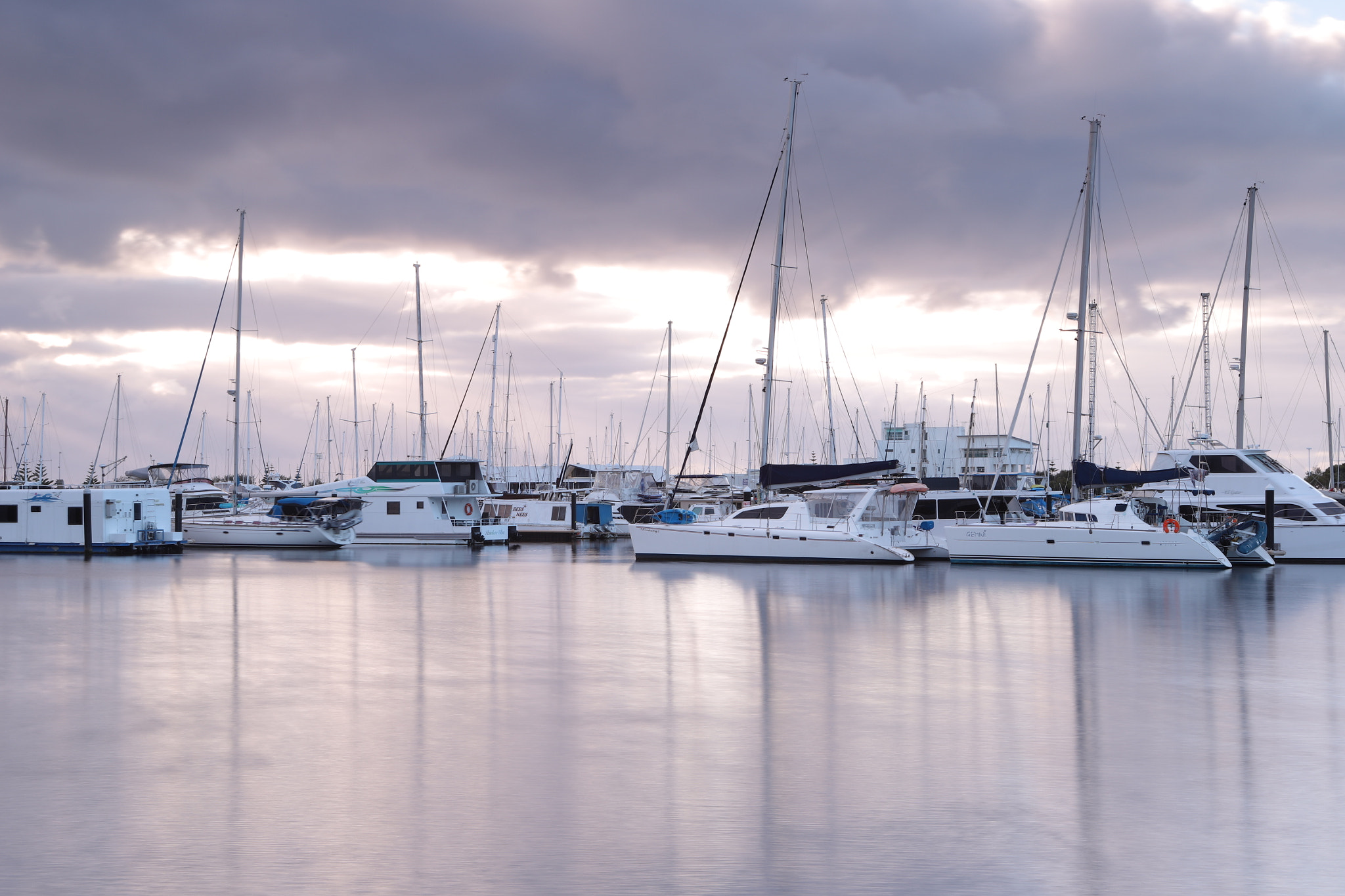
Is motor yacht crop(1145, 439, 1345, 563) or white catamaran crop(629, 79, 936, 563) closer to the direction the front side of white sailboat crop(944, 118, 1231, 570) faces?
the white catamaran

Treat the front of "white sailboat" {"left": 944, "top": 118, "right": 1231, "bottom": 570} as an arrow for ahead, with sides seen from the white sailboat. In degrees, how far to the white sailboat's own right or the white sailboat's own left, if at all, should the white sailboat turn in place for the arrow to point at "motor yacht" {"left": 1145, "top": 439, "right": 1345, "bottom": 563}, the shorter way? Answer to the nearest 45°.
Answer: approximately 135° to the white sailboat's own right

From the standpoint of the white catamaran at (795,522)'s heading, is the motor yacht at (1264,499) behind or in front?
behind

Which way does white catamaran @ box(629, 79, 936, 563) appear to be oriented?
to the viewer's left

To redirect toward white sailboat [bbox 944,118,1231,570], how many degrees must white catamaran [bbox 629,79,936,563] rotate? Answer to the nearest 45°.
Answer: approximately 180°

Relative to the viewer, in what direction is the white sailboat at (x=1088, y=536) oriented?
to the viewer's left

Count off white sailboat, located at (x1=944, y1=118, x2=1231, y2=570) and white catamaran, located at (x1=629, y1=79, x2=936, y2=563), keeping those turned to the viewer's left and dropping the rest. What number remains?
2

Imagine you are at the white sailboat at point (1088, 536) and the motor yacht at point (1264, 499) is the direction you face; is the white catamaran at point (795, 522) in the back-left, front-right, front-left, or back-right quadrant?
back-left

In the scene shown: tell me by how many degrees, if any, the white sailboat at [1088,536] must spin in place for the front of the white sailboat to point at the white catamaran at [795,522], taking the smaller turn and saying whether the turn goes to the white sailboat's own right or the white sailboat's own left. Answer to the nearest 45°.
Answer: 0° — it already faces it
